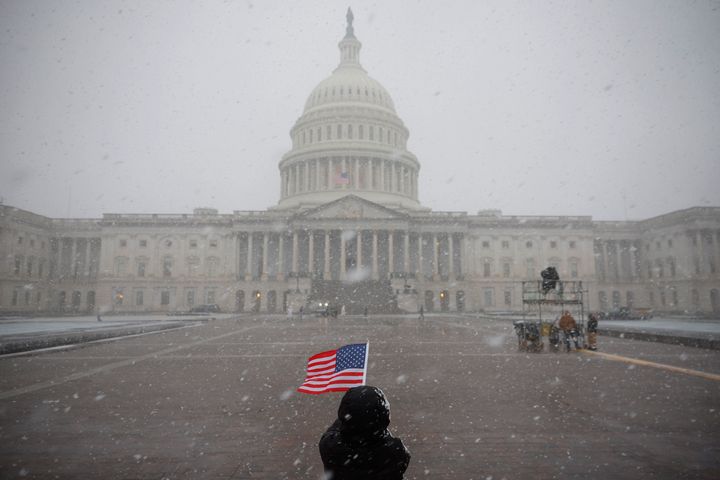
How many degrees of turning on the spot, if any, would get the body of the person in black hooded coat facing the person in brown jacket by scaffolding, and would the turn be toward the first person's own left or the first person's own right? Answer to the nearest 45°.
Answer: approximately 45° to the first person's own right

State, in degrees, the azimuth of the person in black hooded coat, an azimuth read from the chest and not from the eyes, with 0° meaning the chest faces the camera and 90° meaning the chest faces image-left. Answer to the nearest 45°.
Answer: approximately 180°
